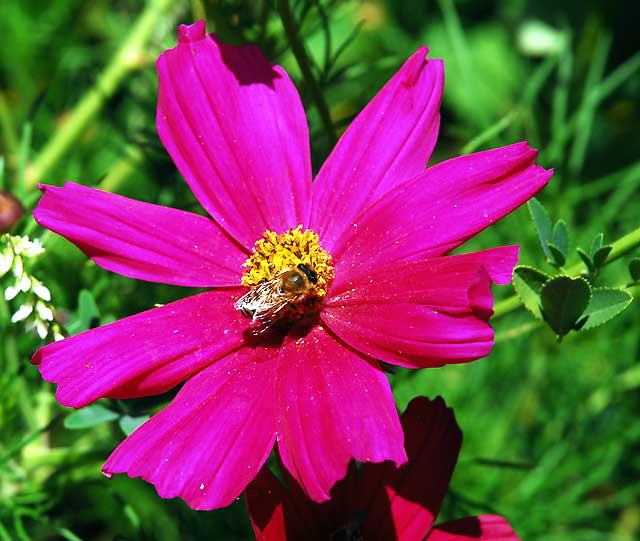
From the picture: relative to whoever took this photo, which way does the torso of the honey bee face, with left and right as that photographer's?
facing away from the viewer and to the right of the viewer

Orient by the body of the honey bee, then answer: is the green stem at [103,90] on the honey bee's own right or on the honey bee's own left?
on the honey bee's own left
